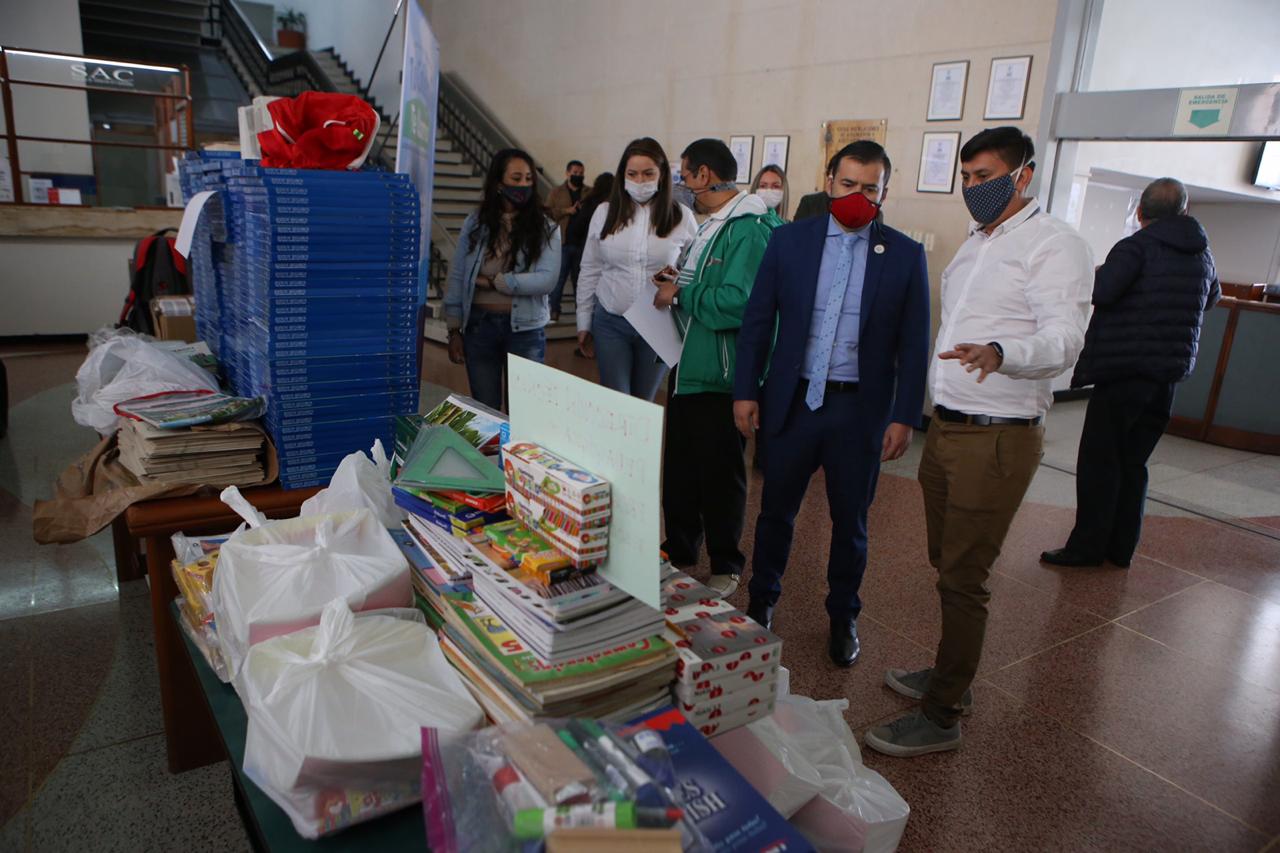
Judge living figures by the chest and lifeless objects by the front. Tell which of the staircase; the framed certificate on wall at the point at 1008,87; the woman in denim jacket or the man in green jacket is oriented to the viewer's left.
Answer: the man in green jacket

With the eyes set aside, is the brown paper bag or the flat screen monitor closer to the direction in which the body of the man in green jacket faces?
the brown paper bag

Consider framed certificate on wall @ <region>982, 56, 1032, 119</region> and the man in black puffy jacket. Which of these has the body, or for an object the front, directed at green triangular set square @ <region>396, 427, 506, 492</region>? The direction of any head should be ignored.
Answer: the framed certificate on wall

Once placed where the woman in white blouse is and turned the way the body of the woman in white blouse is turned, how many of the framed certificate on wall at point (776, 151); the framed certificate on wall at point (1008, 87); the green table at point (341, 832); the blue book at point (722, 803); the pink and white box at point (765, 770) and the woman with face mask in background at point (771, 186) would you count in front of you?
3

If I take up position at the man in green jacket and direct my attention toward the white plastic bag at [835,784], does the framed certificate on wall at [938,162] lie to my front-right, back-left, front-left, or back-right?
back-left

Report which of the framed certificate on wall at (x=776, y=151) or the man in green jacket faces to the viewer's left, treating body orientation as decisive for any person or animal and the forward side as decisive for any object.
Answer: the man in green jacket

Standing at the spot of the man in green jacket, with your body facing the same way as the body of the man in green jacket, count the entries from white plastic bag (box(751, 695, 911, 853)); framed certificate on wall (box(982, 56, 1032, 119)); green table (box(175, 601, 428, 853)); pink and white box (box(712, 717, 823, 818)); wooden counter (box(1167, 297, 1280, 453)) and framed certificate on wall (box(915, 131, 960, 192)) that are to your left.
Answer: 3

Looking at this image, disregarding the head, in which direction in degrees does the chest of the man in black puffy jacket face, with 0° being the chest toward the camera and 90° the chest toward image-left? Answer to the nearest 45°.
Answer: approximately 135°

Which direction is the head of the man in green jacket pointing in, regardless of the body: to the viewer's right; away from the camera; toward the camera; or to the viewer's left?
to the viewer's left
